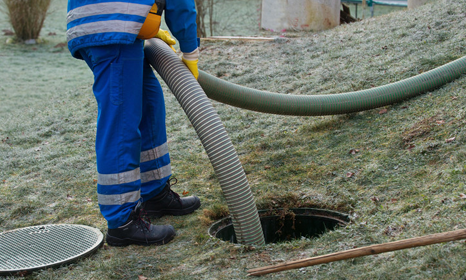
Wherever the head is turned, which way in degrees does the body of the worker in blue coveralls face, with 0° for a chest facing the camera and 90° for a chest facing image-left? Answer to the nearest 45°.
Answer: approximately 270°
